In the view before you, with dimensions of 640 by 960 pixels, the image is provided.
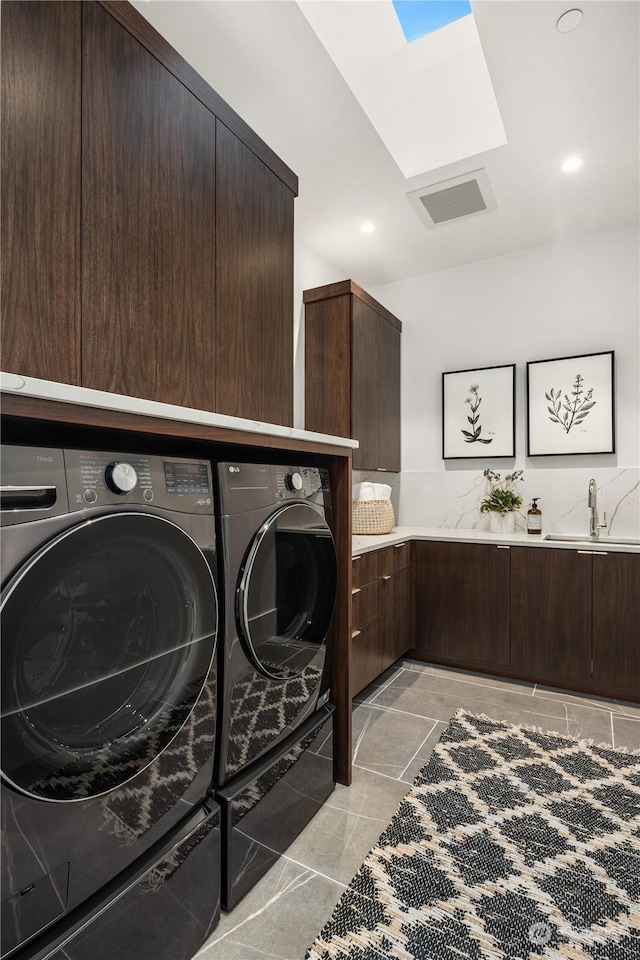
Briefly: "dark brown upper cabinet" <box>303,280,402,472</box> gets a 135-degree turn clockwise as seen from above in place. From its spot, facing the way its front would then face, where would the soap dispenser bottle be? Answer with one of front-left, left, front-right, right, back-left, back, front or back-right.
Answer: back

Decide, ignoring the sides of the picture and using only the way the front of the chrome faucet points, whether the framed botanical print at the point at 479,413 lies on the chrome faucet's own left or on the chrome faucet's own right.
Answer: on the chrome faucet's own right

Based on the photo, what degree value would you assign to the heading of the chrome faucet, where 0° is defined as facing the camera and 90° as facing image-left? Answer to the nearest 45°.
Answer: approximately 0°

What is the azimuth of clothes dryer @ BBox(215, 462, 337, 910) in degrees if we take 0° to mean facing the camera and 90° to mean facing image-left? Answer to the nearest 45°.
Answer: approximately 315°

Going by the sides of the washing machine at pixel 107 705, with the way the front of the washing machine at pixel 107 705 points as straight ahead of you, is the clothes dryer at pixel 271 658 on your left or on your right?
on your left

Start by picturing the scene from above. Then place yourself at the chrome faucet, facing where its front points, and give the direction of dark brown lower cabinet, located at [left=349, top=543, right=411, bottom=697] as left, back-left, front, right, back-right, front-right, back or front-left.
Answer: front-right

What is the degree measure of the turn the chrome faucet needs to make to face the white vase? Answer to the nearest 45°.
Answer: approximately 90° to its right

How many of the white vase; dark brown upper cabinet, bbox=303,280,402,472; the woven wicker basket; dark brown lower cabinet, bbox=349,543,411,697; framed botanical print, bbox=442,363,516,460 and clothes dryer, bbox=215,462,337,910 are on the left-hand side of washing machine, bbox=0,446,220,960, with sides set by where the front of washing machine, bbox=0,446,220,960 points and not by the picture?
6

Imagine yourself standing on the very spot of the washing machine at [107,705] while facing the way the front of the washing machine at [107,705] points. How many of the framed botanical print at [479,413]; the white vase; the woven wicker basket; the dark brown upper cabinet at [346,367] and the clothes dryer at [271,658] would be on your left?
5

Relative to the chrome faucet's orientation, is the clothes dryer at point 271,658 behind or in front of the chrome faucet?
in front

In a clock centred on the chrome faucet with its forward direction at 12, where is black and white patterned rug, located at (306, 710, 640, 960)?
The black and white patterned rug is roughly at 12 o'clock from the chrome faucet.

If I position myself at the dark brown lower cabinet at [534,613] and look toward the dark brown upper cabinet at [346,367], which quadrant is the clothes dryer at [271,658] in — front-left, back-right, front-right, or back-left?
front-left

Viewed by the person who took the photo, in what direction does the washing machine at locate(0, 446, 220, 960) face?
facing the viewer and to the right of the viewer

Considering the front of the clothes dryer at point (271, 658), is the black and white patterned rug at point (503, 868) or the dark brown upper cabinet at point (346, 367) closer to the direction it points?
the black and white patterned rug

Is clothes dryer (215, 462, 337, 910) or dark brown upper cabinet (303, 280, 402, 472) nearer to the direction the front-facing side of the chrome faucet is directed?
the clothes dryer

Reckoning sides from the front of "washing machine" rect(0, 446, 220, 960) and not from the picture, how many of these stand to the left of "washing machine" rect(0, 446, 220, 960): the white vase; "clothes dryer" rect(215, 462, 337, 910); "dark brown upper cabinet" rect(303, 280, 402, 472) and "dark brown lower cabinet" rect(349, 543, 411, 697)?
4

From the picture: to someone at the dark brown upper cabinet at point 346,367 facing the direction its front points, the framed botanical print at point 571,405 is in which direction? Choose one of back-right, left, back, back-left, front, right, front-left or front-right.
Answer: front-left

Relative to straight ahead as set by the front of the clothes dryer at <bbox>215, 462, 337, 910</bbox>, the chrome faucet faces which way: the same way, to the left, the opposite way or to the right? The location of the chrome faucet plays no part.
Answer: to the right
